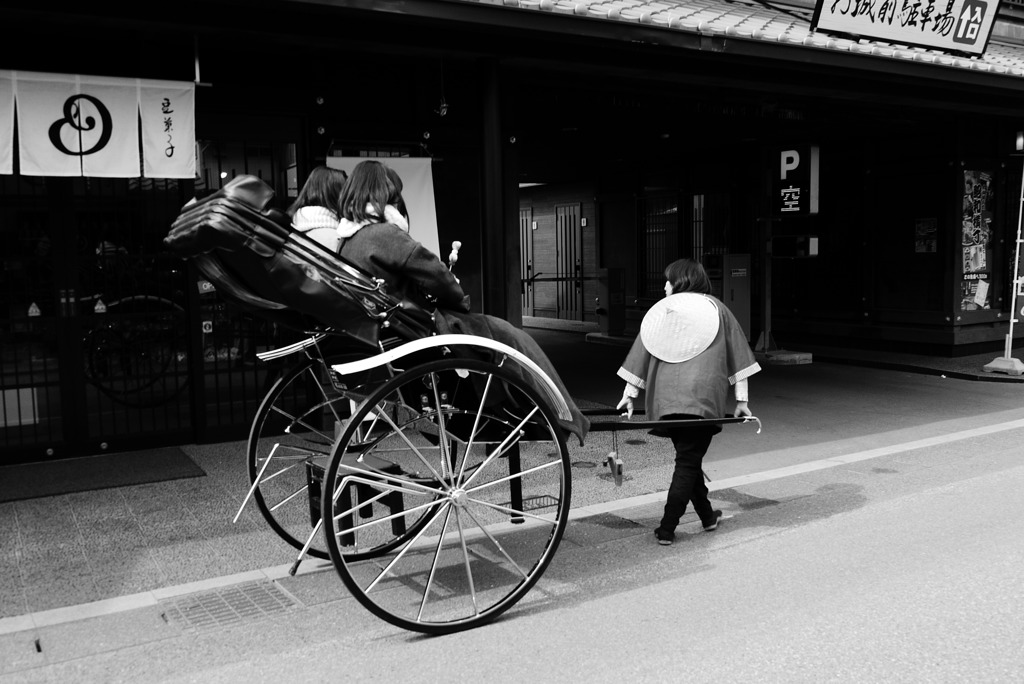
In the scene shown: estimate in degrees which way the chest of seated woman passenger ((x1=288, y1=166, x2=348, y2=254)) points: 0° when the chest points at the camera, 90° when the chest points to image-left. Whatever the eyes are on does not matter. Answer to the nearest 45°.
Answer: approximately 225°

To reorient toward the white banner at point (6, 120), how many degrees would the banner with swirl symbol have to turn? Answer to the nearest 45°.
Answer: approximately 90° to its right

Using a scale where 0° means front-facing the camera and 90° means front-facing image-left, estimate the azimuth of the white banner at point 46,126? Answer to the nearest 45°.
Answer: approximately 0°

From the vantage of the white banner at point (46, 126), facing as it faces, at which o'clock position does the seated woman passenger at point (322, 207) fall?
The seated woman passenger is roughly at 11 o'clock from the white banner.

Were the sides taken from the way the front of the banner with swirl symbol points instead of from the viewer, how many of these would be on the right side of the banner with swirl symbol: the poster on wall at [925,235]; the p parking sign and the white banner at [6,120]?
1

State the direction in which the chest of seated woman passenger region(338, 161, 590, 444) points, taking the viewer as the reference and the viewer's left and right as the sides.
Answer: facing away from the viewer and to the right of the viewer

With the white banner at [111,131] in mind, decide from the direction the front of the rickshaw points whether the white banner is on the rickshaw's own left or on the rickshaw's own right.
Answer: on the rickshaw's own left

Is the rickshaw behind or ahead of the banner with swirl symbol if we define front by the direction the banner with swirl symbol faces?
ahead

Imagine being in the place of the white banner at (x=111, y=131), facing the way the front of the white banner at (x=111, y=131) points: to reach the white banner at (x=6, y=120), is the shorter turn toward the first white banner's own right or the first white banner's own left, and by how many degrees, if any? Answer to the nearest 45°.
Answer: approximately 90° to the first white banner's own right

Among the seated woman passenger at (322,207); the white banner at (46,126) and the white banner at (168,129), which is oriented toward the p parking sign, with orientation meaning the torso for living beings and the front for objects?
the seated woman passenger

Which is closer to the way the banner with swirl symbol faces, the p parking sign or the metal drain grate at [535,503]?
the metal drain grate

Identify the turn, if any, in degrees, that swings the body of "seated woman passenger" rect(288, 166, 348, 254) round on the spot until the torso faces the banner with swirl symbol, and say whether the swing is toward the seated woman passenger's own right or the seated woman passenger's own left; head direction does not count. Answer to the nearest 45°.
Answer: approximately 90° to the seated woman passenger's own left

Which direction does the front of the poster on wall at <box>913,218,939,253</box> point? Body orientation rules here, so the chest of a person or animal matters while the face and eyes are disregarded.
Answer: toward the camera
